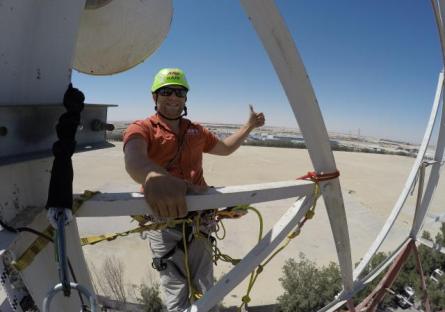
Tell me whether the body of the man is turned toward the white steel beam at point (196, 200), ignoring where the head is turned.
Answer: yes

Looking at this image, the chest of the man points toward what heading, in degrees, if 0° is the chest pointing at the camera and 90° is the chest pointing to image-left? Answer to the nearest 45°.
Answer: approximately 0°

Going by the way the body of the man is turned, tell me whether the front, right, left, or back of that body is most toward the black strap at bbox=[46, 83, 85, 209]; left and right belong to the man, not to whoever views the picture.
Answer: front

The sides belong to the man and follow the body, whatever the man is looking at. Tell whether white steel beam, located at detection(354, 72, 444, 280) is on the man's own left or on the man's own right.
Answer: on the man's own left

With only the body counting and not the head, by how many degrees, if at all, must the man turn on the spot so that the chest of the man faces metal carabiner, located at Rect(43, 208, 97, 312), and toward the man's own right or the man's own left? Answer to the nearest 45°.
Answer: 0° — they already face it
